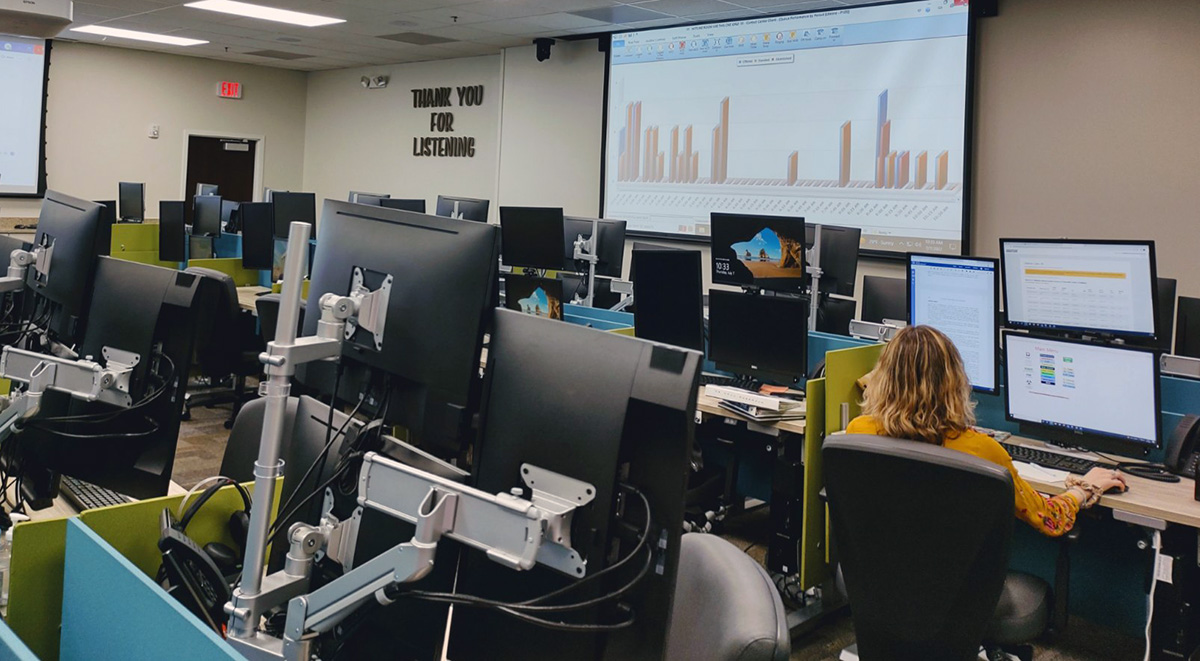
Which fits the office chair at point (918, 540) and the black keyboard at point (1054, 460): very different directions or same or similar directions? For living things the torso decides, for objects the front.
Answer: very different directions

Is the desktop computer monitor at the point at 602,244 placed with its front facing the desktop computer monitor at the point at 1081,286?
no

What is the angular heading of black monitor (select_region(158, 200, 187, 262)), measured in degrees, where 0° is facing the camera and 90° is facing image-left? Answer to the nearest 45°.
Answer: approximately 180°

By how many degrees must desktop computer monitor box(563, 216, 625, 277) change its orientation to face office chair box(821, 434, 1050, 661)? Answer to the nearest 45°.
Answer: approximately 180°

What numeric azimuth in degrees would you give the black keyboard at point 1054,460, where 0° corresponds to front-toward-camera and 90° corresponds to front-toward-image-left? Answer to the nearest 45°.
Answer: approximately 45°

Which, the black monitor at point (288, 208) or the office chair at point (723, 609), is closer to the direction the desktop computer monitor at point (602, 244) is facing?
the black monitor

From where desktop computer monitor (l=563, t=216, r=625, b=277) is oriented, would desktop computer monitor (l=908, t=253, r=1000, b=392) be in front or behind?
behind

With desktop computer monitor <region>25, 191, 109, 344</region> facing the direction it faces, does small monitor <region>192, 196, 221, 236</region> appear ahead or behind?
ahead
